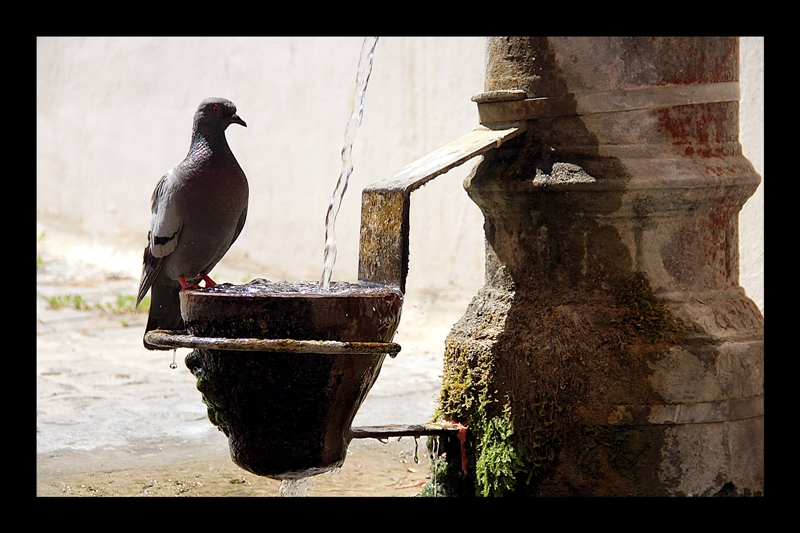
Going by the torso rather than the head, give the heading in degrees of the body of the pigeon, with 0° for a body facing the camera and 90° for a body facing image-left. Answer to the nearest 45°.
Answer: approximately 315°

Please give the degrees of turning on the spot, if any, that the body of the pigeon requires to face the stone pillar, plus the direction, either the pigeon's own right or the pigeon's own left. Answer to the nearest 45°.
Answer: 0° — it already faces it
